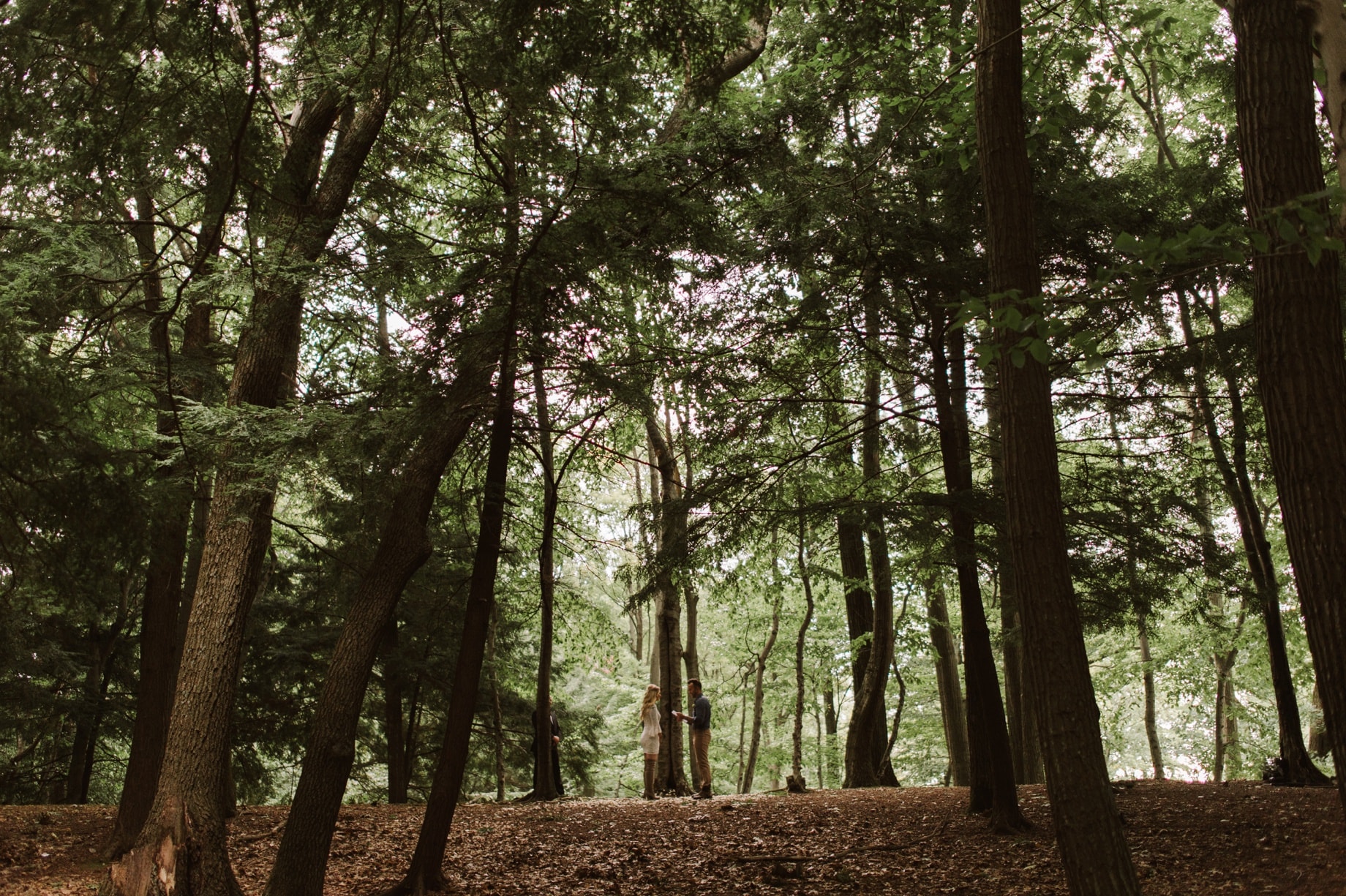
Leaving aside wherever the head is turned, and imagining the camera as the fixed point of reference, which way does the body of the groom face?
to the viewer's left

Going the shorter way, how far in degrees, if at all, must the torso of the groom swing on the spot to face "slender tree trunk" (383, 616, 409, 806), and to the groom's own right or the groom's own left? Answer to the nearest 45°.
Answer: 0° — they already face it

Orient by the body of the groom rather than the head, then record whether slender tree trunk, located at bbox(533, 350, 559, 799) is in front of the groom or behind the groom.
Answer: in front

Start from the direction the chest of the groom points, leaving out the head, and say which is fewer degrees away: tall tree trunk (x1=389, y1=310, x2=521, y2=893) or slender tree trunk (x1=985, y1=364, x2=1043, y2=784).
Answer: the tall tree trunk

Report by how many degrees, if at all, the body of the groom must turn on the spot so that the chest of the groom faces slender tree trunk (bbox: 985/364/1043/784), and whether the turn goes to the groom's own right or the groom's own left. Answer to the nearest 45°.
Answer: approximately 180°

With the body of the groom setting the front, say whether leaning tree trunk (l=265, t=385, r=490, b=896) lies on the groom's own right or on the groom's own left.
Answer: on the groom's own left

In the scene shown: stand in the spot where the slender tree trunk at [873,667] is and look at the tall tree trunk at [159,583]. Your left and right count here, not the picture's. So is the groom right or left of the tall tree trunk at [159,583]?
right

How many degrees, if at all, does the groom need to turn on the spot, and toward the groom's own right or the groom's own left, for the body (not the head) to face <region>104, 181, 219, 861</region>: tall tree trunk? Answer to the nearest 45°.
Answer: approximately 45° to the groom's own left

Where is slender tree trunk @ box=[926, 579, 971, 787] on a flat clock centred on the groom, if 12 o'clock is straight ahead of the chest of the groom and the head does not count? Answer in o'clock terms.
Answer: The slender tree trunk is roughly at 5 o'clock from the groom.

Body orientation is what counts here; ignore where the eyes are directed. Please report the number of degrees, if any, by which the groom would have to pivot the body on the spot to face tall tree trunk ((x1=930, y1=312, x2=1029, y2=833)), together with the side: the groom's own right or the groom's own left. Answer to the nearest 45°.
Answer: approximately 135° to the groom's own left

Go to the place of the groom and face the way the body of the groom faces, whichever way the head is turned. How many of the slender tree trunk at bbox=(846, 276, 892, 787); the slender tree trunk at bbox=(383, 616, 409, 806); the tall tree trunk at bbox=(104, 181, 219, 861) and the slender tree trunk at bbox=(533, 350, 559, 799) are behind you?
1

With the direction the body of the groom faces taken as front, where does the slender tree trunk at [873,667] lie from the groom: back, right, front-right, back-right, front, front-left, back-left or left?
back

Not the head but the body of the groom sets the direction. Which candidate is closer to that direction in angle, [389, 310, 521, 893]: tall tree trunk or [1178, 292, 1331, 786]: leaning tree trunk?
the tall tree trunk

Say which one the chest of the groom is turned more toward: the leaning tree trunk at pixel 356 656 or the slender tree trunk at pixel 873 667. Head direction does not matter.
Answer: the leaning tree trunk
